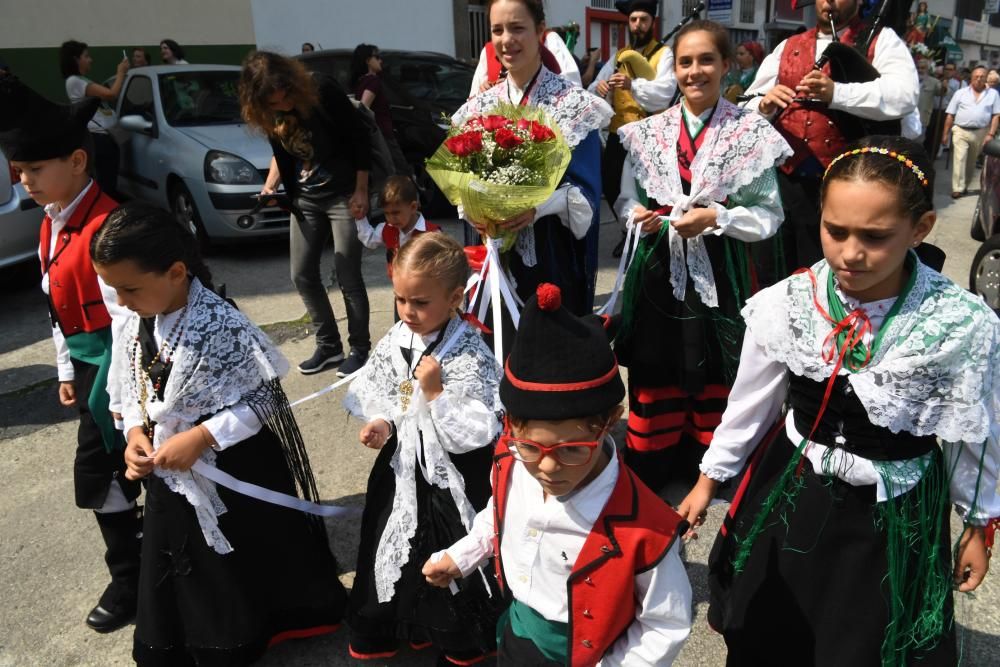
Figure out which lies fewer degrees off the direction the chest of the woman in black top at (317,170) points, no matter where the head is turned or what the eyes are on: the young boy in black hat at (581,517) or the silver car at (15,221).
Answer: the young boy in black hat

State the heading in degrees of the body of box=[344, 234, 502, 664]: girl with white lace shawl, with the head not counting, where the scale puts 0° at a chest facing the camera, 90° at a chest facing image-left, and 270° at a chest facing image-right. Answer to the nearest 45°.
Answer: approximately 45°

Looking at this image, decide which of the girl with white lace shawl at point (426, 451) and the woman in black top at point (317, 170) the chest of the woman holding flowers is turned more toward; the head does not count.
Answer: the girl with white lace shawl

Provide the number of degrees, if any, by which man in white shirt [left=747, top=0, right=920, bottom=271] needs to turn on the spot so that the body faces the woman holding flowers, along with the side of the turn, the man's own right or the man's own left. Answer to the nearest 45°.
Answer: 0° — they already face them

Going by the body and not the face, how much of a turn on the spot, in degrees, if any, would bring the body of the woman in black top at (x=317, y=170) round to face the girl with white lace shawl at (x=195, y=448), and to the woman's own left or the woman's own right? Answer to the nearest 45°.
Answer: approximately 45° to the woman's own left

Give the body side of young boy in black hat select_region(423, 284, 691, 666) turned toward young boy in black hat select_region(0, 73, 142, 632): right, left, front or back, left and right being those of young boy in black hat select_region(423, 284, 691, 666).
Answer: right

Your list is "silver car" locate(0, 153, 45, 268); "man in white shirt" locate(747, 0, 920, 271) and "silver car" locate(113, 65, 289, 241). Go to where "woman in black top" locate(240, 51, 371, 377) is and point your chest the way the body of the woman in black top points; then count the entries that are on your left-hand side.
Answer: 1

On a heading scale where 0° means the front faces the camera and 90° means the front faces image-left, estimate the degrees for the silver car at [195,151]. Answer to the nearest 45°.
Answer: approximately 315°

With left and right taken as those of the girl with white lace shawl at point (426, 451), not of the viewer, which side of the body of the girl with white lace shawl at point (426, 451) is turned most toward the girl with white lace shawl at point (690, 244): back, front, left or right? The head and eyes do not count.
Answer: back
